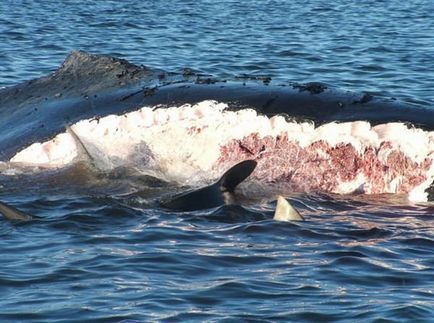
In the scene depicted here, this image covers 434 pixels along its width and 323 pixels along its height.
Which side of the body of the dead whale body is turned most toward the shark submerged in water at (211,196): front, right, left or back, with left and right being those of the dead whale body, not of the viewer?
right

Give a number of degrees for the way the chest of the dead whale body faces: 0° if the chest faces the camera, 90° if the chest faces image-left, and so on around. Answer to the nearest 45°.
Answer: approximately 270°

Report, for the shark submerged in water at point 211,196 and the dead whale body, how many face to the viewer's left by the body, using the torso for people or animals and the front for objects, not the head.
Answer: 1

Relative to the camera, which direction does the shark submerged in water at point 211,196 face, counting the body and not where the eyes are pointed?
to the viewer's left

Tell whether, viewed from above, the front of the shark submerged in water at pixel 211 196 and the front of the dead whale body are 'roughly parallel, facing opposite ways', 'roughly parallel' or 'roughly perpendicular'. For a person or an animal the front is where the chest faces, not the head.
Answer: roughly parallel, facing opposite ways
